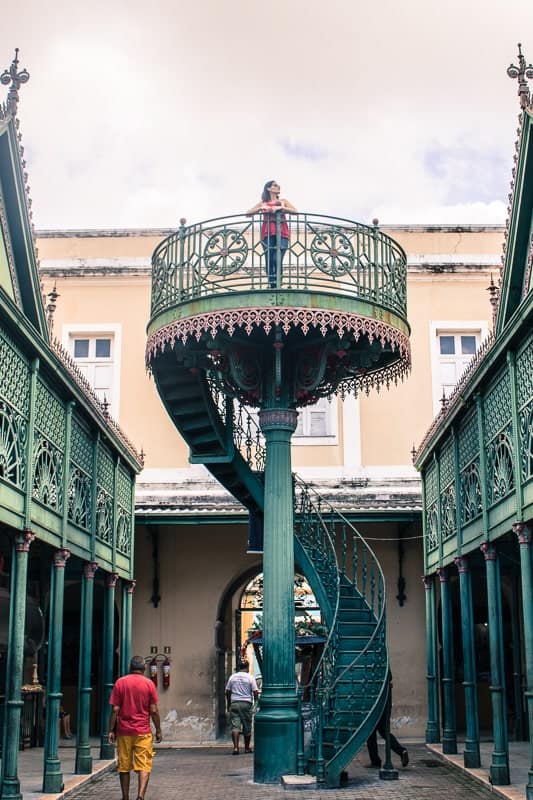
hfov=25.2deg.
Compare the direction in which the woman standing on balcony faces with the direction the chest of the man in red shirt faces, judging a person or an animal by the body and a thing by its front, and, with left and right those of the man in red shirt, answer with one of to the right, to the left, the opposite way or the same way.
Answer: the opposite way

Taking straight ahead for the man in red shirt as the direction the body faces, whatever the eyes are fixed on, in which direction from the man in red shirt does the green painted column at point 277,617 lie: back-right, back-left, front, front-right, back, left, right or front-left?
front-right

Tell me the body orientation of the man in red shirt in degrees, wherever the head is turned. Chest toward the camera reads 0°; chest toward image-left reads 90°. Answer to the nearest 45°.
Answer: approximately 180°

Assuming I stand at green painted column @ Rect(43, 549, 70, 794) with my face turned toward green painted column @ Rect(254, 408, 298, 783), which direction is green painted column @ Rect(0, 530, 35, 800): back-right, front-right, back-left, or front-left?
back-right
